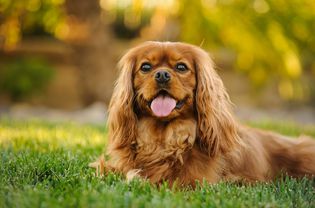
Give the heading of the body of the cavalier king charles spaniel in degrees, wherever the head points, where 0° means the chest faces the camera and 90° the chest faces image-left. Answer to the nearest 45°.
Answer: approximately 45°
